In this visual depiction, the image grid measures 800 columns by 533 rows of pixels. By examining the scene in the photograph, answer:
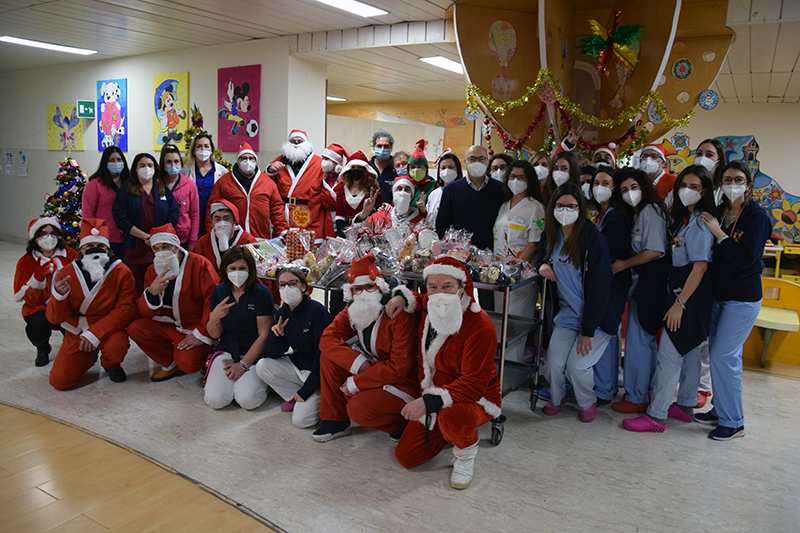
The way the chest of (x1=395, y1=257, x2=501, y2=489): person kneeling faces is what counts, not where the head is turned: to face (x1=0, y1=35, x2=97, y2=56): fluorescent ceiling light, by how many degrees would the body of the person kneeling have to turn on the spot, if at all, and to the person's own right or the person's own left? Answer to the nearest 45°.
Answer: approximately 90° to the person's own right

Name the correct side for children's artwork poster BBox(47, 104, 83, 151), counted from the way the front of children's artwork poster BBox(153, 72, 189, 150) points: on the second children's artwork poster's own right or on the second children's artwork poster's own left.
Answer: on the second children's artwork poster's own right

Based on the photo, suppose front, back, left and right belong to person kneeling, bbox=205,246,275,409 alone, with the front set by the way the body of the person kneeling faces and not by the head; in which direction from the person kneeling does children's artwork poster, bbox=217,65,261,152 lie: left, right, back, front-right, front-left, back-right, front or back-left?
back

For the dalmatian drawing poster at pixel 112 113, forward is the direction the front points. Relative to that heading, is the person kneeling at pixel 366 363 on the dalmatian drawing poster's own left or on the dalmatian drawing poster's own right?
on the dalmatian drawing poster's own left

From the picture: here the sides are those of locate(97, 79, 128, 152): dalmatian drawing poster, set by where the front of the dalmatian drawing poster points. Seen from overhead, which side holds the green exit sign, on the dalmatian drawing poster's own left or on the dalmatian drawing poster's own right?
on the dalmatian drawing poster's own right

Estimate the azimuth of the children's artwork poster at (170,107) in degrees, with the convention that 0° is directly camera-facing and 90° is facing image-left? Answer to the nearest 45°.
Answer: approximately 45°

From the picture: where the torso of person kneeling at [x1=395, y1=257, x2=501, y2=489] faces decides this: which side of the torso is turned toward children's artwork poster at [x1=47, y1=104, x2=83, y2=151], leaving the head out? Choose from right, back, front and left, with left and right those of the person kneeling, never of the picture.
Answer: right

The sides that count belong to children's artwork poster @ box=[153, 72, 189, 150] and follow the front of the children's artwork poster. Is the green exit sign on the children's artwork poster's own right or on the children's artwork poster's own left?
on the children's artwork poster's own right

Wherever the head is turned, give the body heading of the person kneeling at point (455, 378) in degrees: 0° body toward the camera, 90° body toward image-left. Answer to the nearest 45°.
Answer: approximately 45°
